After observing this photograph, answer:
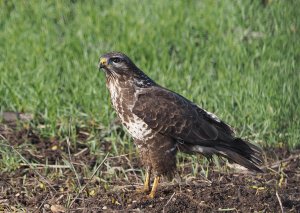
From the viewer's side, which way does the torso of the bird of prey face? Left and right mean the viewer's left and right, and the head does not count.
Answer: facing to the left of the viewer
